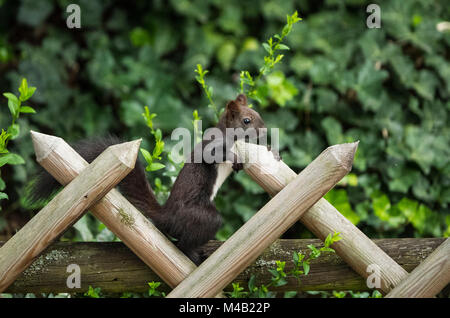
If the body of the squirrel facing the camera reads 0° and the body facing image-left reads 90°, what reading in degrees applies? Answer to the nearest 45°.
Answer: approximately 270°
